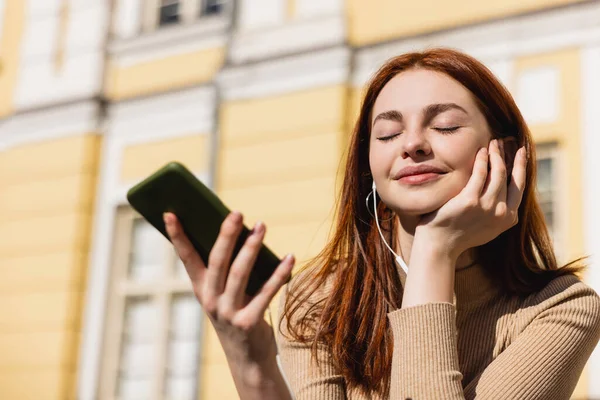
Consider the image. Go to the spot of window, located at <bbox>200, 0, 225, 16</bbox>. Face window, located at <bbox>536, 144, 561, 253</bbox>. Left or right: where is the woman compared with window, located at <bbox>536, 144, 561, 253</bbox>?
right

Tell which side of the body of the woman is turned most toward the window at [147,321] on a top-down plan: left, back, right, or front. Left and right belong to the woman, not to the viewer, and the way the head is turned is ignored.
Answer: back

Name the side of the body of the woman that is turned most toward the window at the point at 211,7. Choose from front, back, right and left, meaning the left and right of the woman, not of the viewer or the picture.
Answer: back

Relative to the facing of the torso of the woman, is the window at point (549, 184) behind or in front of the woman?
behind

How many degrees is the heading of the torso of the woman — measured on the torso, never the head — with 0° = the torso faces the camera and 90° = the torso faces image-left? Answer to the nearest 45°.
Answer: approximately 0°

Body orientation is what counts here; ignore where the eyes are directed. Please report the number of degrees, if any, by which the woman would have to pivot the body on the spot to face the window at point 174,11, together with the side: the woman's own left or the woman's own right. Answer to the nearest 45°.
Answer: approximately 180°
